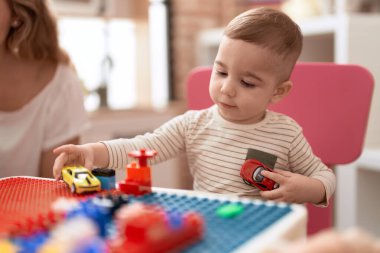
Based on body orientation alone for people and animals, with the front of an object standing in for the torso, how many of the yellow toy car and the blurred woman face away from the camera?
0

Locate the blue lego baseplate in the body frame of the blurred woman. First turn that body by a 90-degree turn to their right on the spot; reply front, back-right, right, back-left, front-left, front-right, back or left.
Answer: back-left

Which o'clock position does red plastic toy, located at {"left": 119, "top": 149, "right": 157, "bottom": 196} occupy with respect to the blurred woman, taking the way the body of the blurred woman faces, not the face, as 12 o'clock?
The red plastic toy is roughly at 10 o'clock from the blurred woman.

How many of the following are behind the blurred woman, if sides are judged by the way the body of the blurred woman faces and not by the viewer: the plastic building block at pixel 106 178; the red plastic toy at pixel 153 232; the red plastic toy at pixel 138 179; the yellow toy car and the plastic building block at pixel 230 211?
0

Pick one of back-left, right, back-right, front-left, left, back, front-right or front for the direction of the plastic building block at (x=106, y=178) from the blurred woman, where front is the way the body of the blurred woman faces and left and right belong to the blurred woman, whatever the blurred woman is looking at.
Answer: front-left

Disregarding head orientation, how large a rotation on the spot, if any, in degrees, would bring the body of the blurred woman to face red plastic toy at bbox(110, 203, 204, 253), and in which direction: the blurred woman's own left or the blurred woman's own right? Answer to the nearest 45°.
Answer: approximately 45° to the blurred woman's own left

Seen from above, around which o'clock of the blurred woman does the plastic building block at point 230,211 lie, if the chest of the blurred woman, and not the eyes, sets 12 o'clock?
The plastic building block is roughly at 10 o'clock from the blurred woman.

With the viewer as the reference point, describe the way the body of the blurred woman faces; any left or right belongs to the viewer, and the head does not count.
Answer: facing the viewer and to the left of the viewer

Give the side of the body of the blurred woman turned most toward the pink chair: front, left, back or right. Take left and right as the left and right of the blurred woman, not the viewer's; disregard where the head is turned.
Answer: left

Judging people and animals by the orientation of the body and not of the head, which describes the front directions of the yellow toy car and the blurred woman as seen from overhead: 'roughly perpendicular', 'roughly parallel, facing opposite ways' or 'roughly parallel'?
roughly perpendicular

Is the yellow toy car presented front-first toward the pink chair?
no
